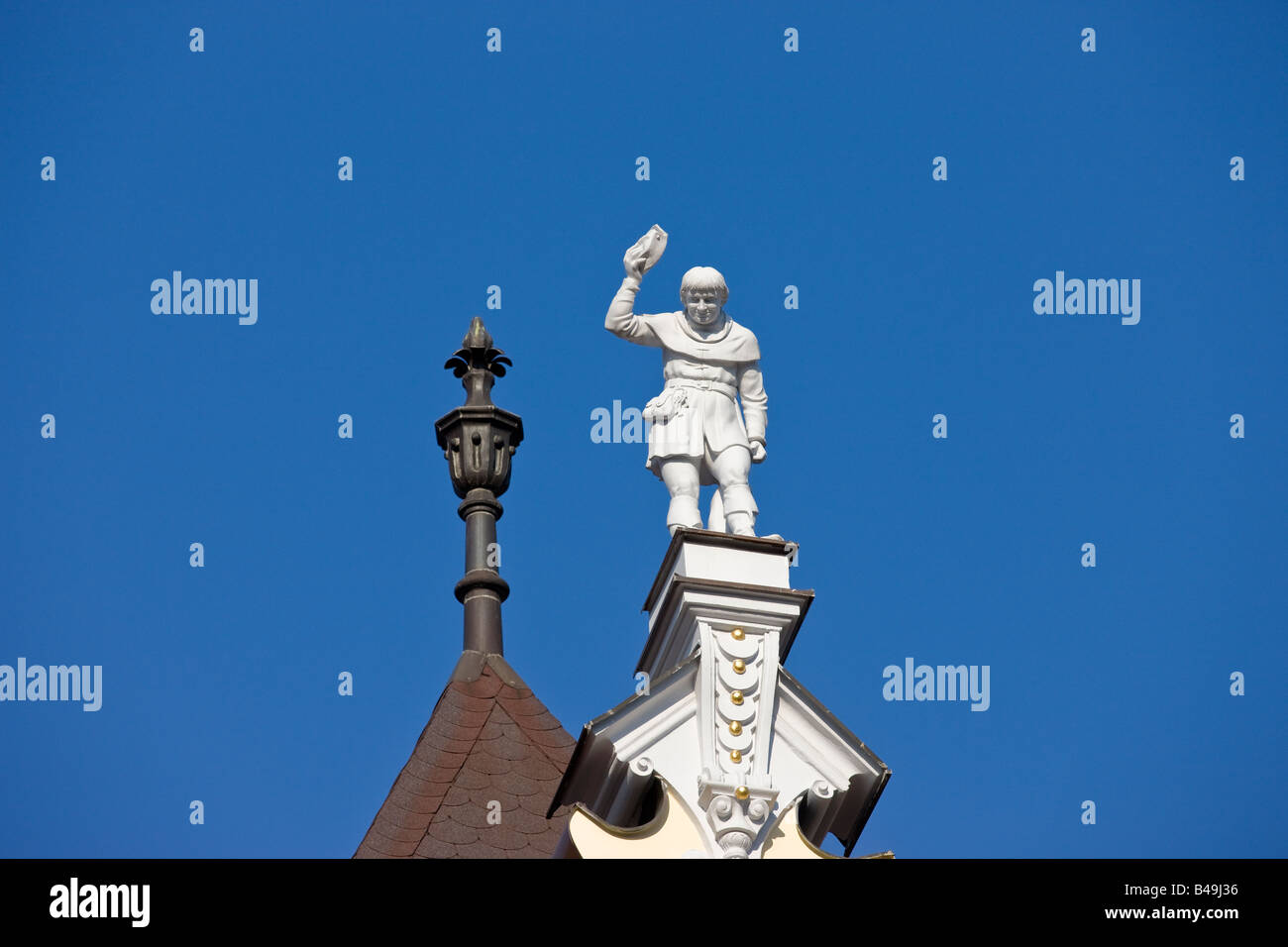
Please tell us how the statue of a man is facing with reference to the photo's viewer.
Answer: facing the viewer
